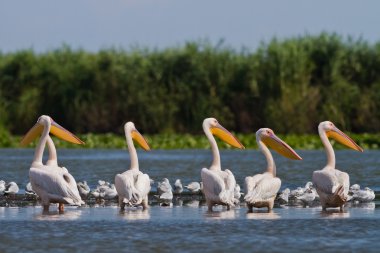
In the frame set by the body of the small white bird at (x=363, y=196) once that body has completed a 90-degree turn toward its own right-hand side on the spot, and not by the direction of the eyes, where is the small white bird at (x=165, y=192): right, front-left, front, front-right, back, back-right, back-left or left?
left

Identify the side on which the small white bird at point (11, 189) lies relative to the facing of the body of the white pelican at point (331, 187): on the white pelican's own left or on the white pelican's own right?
on the white pelican's own left

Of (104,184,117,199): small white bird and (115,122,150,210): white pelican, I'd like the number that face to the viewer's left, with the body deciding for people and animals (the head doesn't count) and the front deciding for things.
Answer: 0

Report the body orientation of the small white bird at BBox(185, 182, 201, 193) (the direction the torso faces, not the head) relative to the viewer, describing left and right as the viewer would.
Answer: facing to the right of the viewer

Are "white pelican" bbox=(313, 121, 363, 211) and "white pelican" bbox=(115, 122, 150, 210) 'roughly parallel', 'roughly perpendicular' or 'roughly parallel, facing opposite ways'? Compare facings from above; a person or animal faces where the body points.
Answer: roughly parallel
